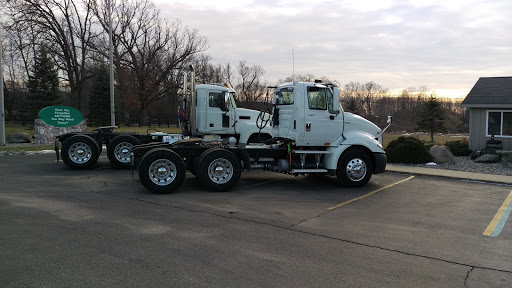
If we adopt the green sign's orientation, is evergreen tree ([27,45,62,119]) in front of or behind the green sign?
behind

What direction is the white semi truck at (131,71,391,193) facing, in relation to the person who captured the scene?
facing to the right of the viewer

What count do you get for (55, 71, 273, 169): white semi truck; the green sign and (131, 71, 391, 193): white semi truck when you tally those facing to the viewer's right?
2

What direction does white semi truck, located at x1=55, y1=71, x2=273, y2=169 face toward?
to the viewer's right

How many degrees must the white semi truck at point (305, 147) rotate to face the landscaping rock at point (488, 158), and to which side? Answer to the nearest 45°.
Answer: approximately 45° to its left

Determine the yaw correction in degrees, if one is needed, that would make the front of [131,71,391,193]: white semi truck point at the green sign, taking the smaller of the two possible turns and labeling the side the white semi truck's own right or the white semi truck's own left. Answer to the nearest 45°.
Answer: approximately 135° to the white semi truck's own left

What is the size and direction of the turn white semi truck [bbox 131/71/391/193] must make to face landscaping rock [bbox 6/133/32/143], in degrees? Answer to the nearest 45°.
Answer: approximately 135° to its left

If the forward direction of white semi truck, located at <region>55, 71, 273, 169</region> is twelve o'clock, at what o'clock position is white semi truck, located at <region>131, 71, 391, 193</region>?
white semi truck, located at <region>131, 71, 391, 193</region> is roughly at 2 o'clock from white semi truck, located at <region>55, 71, 273, 169</region>.

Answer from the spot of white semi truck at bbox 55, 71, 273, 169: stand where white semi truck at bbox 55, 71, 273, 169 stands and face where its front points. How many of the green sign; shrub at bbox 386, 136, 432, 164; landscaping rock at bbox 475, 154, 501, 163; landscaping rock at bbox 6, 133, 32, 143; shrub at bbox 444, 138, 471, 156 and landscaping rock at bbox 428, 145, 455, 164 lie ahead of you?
4

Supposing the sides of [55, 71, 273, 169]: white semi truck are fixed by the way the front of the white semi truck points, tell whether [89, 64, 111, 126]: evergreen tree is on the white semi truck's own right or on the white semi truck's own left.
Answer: on the white semi truck's own left

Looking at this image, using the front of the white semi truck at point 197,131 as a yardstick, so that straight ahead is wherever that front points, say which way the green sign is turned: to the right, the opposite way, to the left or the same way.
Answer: to the right
